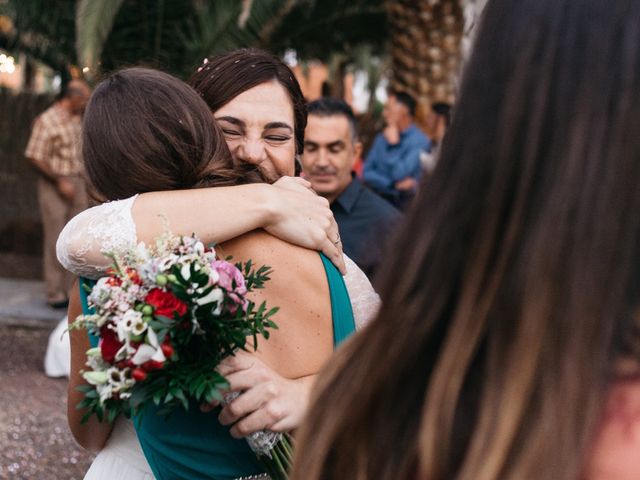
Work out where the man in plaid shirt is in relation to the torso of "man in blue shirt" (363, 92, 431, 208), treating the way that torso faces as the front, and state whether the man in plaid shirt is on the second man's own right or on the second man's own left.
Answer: on the second man's own right

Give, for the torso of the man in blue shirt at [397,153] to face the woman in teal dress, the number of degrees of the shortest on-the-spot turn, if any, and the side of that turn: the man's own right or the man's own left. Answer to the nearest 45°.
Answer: approximately 45° to the man's own left

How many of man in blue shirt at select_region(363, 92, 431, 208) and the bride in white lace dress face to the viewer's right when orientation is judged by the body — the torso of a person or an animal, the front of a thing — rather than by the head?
0

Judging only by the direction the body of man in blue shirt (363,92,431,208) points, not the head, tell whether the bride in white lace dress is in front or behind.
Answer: in front

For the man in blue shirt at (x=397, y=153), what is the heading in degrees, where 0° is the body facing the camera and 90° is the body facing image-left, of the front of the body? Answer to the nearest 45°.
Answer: approximately 45°

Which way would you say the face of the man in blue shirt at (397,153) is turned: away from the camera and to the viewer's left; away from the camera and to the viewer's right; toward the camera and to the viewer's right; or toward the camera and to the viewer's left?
toward the camera and to the viewer's left
